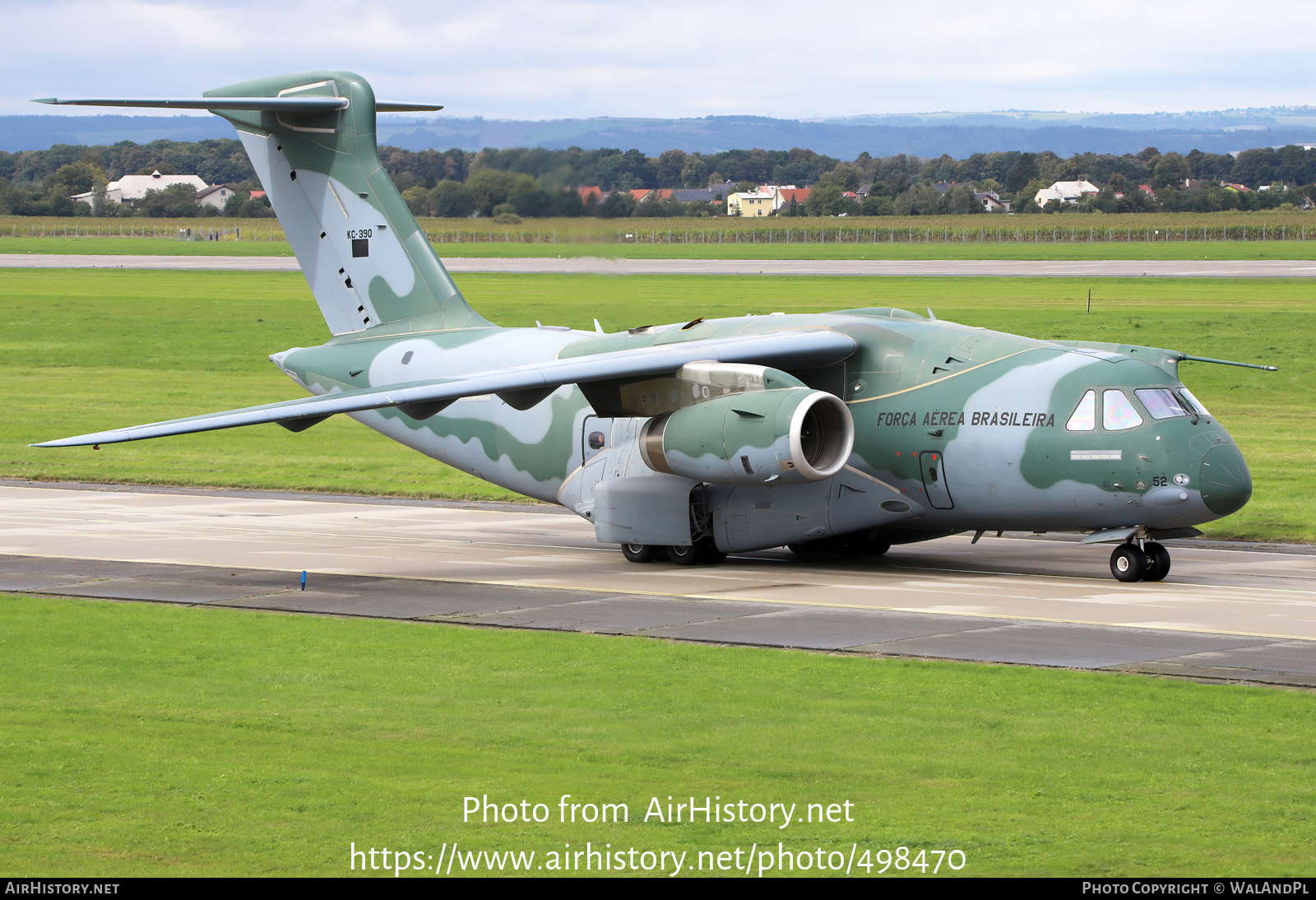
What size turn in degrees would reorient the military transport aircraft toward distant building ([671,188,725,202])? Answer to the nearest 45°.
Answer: approximately 135° to its left

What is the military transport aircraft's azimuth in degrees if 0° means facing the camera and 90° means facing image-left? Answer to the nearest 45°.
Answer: approximately 315°
